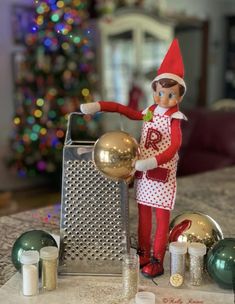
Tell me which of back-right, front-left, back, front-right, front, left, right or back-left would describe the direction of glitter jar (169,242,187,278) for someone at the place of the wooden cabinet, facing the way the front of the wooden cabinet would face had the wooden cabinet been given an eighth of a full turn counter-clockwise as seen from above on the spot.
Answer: front-right

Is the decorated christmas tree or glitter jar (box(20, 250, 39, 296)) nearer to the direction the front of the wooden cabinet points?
the glitter jar

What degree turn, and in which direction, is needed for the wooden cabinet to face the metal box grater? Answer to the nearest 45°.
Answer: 0° — it already faces it

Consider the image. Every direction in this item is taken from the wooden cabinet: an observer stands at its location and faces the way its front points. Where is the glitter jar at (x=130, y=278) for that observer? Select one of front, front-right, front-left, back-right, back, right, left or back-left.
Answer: front

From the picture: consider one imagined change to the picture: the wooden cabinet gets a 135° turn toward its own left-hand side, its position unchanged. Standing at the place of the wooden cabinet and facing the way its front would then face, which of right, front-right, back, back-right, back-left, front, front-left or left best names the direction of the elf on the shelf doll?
back-right

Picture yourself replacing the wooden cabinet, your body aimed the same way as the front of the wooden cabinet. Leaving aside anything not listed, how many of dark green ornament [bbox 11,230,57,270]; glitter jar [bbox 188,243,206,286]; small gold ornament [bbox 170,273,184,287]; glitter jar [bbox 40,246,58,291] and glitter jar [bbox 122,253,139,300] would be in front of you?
5

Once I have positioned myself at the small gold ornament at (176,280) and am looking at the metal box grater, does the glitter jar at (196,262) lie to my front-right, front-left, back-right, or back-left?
back-right

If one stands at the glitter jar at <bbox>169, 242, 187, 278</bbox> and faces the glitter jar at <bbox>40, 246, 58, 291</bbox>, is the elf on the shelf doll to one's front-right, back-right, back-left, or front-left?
front-right

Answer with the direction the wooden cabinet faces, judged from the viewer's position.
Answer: facing the viewer

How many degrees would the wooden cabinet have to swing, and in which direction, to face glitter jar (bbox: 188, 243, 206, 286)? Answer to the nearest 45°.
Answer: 0° — it already faces it

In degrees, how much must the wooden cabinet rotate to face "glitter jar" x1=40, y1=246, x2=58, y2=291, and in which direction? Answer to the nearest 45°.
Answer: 0° — it already faces it

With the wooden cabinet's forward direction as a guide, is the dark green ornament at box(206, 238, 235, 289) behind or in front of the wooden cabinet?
in front

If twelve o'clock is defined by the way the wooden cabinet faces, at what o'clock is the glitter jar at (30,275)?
The glitter jar is roughly at 12 o'clock from the wooden cabinet.

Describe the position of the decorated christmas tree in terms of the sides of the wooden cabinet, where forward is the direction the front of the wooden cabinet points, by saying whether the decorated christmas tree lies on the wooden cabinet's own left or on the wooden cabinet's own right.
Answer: on the wooden cabinet's own right

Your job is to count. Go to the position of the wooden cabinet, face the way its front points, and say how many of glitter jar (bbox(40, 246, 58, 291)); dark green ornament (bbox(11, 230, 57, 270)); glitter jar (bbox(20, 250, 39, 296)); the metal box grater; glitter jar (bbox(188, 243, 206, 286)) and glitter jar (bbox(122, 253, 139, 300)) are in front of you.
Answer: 6

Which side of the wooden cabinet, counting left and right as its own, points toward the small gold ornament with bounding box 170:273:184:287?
front
